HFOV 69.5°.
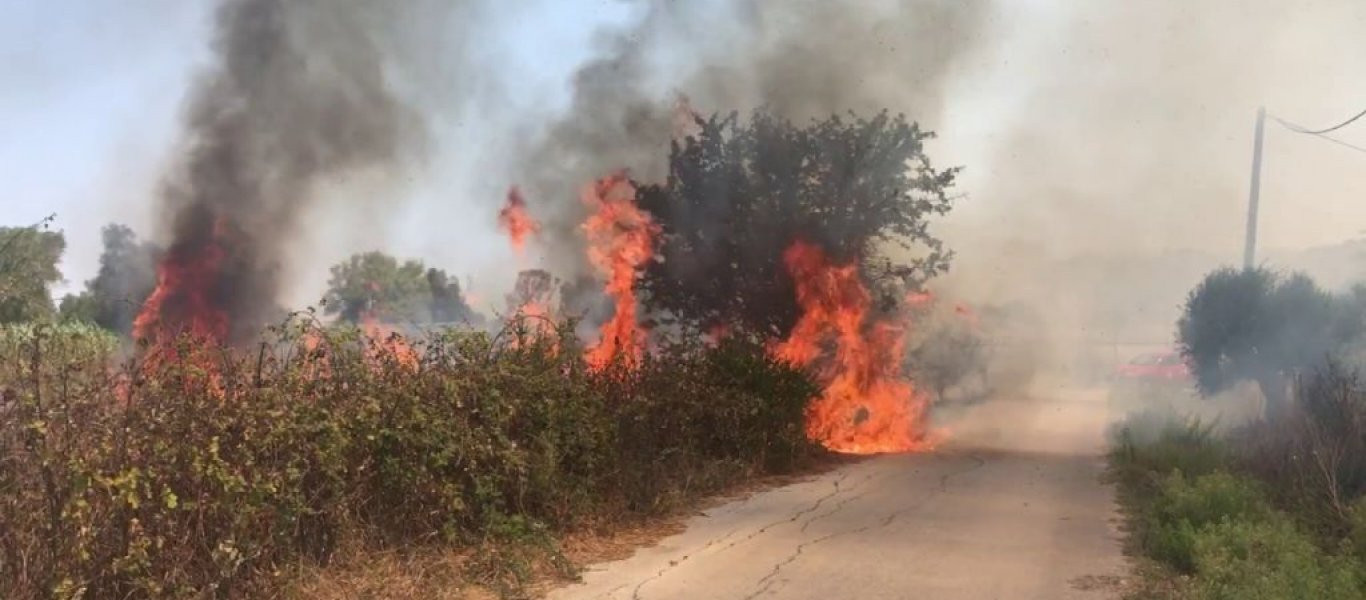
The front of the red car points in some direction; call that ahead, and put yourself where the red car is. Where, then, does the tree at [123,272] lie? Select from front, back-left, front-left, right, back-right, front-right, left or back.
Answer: front-left

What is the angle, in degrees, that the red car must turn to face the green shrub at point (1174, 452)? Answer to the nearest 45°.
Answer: approximately 90° to its left

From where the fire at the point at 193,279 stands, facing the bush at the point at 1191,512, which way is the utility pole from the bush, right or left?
left

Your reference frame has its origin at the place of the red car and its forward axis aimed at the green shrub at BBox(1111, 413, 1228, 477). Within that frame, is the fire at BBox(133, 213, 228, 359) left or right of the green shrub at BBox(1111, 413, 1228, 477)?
right

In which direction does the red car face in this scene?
to the viewer's left

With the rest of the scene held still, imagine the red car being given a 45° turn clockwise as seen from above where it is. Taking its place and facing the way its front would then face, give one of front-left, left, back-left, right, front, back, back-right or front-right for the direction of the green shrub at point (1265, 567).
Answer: back-left
